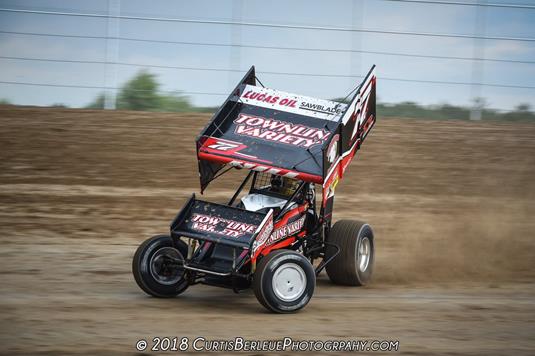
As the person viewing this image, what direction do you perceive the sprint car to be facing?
facing the viewer and to the left of the viewer

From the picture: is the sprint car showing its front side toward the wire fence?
no

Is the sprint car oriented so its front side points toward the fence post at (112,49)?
no
